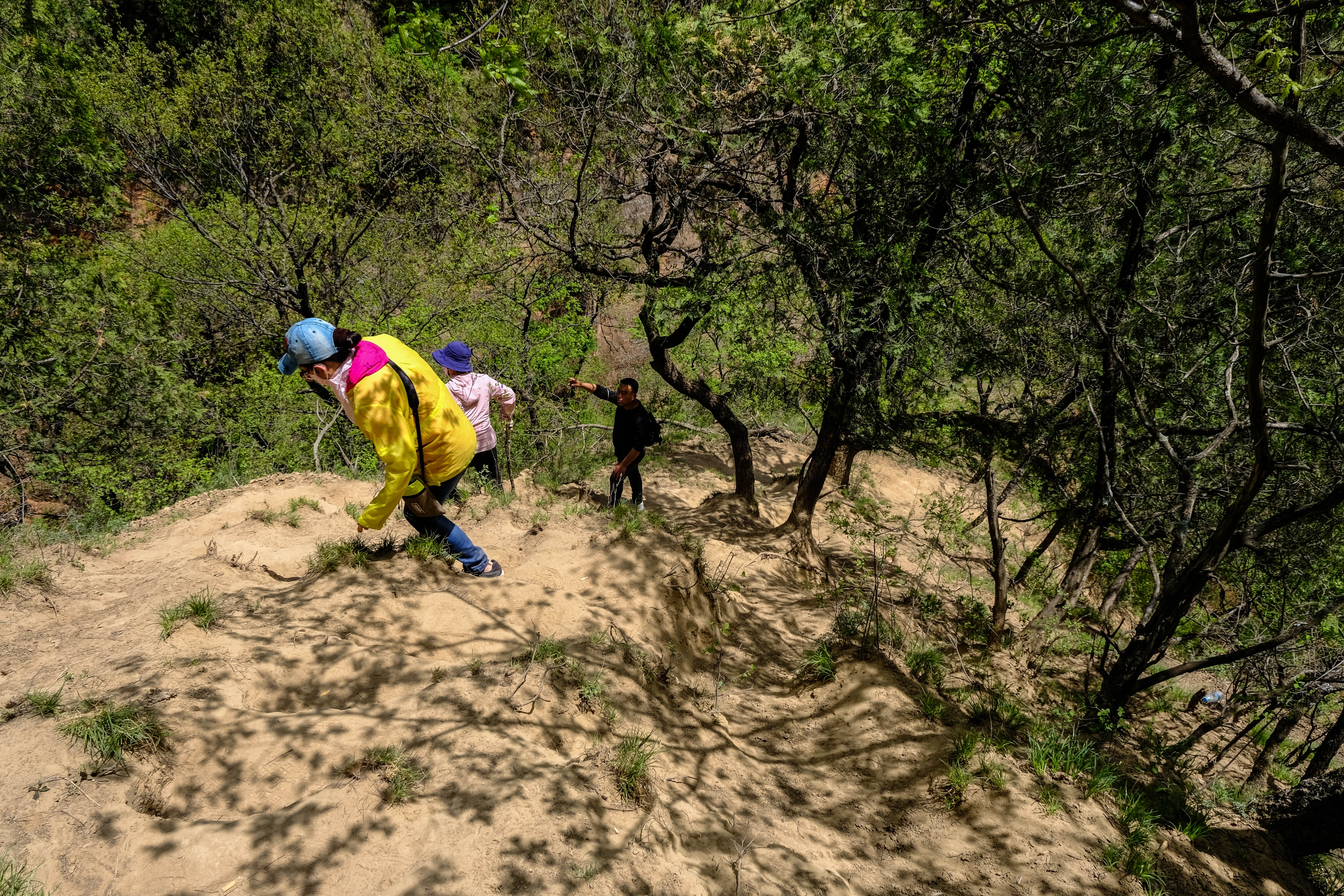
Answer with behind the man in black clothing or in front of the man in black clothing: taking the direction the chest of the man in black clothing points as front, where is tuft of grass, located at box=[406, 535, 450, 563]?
in front

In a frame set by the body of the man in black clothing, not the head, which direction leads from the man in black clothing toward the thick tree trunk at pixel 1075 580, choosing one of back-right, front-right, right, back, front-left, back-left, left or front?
back-left

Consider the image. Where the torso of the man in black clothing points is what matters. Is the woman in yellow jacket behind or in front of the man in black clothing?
in front

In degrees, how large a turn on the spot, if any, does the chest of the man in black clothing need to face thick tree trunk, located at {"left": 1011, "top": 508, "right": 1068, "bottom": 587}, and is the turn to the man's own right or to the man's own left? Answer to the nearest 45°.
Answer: approximately 135° to the man's own left

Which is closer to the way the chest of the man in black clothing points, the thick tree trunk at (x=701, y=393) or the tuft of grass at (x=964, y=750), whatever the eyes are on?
the tuft of grass

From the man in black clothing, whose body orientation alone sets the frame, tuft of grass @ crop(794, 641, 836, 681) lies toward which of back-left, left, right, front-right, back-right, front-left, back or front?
left

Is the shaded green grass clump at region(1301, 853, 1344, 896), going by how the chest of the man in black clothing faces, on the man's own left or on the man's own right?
on the man's own left

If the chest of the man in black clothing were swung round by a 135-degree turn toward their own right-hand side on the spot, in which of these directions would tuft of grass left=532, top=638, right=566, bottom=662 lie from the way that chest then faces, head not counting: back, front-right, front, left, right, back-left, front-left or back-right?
back

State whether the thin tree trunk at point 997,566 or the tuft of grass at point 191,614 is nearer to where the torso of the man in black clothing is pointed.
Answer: the tuft of grass

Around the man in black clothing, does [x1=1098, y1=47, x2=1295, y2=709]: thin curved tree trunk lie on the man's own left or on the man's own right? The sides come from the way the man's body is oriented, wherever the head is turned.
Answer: on the man's own left

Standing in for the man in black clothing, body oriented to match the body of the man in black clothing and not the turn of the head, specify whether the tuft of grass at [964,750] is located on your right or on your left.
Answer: on your left

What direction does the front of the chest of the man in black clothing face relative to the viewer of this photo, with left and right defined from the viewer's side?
facing the viewer and to the left of the viewer

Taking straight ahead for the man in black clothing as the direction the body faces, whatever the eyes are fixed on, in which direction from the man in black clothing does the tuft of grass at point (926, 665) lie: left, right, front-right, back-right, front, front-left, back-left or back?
left

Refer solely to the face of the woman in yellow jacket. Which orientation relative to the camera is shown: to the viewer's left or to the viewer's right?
to the viewer's left

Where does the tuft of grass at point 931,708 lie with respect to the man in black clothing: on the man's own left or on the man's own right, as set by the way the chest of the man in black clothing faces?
on the man's own left
